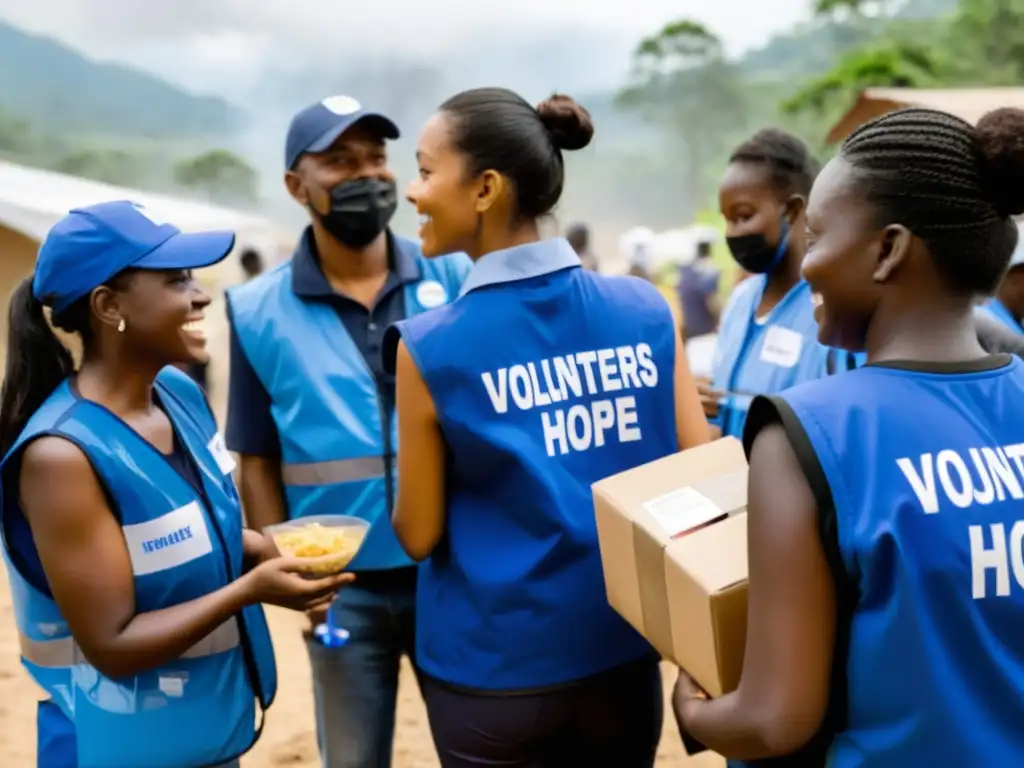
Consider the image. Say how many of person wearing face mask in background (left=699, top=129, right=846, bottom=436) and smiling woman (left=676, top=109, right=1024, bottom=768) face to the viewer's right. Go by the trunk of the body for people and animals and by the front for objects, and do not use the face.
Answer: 0

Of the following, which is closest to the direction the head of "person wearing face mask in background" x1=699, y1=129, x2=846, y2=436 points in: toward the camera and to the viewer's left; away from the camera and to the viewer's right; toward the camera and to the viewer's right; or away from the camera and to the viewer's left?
toward the camera and to the viewer's left

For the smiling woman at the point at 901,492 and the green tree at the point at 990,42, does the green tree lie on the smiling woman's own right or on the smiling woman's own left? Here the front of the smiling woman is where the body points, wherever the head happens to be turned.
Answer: on the smiling woman's own right

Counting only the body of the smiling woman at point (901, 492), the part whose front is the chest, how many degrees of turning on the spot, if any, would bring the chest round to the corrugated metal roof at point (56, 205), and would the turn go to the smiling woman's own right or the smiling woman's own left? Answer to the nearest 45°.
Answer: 0° — they already face it

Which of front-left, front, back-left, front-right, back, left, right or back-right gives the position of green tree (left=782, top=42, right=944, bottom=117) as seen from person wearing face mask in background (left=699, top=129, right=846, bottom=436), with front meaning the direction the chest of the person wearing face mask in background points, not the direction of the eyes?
back-right

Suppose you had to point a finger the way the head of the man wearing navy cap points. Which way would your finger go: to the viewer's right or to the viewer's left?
to the viewer's right

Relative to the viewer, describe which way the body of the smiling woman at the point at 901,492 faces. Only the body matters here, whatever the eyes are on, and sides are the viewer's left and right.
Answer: facing away from the viewer and to the left of the viewer

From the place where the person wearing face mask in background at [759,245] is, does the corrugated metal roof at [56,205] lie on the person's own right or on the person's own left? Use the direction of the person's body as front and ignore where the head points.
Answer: on the person's own right

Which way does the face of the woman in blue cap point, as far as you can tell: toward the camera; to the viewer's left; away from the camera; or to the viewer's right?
to the viewer's right

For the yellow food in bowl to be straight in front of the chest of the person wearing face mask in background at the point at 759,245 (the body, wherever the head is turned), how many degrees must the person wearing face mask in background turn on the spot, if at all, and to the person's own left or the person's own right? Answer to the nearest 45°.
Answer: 0° — they already face it

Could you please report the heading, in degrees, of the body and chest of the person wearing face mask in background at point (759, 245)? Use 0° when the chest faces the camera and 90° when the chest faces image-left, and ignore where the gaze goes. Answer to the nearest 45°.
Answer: approximately 45°

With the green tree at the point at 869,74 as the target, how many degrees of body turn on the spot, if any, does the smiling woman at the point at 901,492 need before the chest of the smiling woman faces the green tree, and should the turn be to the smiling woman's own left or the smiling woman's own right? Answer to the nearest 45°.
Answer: approximately 45° to the smiling woman's own right

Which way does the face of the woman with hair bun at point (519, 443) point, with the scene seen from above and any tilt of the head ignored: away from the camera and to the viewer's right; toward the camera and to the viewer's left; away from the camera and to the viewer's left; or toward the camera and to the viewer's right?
away from the camera and to the viewer's left
